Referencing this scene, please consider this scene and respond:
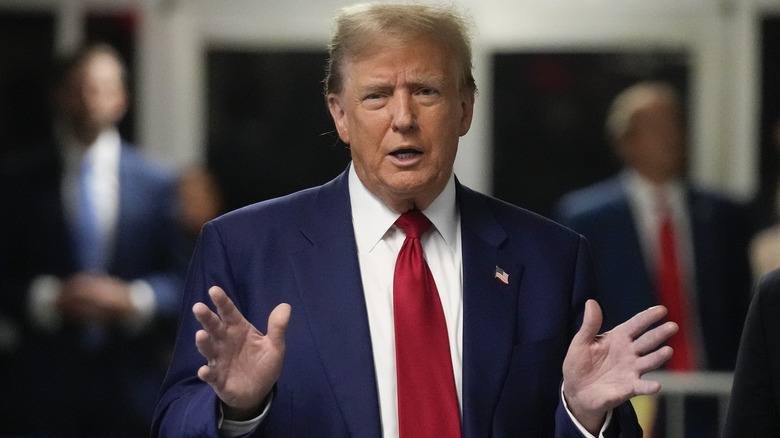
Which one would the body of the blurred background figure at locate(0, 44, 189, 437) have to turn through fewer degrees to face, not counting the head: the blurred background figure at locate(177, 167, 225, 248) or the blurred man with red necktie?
the blurred man with red necktie

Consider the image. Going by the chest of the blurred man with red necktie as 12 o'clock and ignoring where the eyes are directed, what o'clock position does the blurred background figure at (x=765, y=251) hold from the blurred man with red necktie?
The blurred background figure is roughly at 9 o'clock from the blurred man with red necktie.

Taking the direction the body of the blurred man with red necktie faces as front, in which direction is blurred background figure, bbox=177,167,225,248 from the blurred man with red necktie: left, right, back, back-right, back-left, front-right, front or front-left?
right

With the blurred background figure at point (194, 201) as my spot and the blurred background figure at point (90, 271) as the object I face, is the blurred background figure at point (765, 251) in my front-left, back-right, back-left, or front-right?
back-left

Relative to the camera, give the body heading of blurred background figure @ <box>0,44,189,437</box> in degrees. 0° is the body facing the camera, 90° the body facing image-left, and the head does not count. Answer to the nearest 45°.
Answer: approximately 0°

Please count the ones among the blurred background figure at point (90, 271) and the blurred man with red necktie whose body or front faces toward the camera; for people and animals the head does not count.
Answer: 2

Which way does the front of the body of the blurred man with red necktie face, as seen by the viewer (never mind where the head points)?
toward the camera

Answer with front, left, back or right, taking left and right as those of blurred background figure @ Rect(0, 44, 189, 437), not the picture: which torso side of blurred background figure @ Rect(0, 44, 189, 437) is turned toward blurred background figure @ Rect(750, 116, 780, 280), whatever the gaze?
left

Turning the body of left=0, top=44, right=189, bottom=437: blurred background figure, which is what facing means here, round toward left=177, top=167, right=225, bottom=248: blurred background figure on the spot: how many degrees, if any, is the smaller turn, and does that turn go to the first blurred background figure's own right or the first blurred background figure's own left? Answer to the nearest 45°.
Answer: approximately 135° to the first blurred background figure's own left
